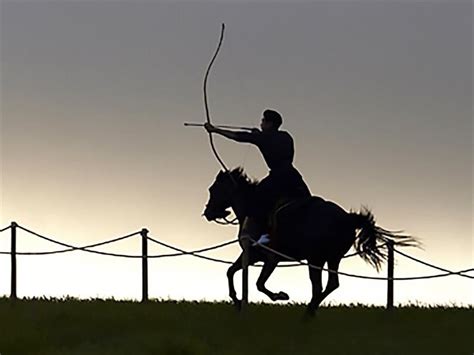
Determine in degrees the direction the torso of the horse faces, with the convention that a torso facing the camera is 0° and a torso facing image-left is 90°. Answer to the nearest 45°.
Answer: approximately 90°

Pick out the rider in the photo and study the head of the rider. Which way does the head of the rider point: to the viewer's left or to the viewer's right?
to the viewer's left

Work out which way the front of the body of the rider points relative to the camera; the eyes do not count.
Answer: to the viewer's left

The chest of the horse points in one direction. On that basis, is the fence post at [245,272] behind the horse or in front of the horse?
in front
